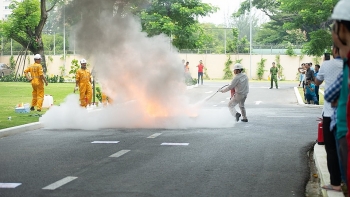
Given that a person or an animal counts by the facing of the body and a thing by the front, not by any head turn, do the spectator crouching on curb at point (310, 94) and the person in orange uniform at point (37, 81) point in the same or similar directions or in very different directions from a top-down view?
very different directions

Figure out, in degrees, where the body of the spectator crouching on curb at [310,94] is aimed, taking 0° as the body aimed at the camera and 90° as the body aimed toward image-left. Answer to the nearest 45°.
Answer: approximately 45°

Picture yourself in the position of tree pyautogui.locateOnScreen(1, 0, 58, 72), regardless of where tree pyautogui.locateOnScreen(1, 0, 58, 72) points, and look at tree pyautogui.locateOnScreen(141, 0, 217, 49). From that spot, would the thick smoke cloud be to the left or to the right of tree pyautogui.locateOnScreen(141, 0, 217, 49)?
right

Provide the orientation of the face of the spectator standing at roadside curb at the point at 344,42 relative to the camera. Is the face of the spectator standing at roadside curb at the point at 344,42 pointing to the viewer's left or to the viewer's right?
to the viewer's left

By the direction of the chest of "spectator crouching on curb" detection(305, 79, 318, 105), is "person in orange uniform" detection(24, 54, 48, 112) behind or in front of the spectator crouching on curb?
in front

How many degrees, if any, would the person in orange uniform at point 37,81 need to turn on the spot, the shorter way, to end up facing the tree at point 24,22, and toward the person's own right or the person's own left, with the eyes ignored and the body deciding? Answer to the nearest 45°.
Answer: approximately 45° to the person's own left

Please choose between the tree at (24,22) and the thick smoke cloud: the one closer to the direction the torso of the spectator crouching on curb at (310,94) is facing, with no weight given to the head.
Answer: the thick smoke cloud

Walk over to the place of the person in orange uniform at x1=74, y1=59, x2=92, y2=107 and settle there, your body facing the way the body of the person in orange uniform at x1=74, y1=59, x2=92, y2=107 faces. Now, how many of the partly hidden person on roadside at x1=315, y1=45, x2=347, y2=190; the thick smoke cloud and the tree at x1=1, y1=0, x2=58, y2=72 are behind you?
1

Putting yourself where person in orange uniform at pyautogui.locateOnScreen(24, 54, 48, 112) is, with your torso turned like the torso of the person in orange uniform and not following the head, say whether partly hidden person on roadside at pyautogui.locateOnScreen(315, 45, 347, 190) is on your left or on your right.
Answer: on your right

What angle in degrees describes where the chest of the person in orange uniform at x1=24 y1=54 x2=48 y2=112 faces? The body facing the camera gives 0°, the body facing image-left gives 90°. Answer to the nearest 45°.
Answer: approximately 225°

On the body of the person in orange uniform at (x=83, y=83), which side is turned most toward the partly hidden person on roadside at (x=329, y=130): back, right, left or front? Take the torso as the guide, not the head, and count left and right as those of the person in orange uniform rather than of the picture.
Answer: front
